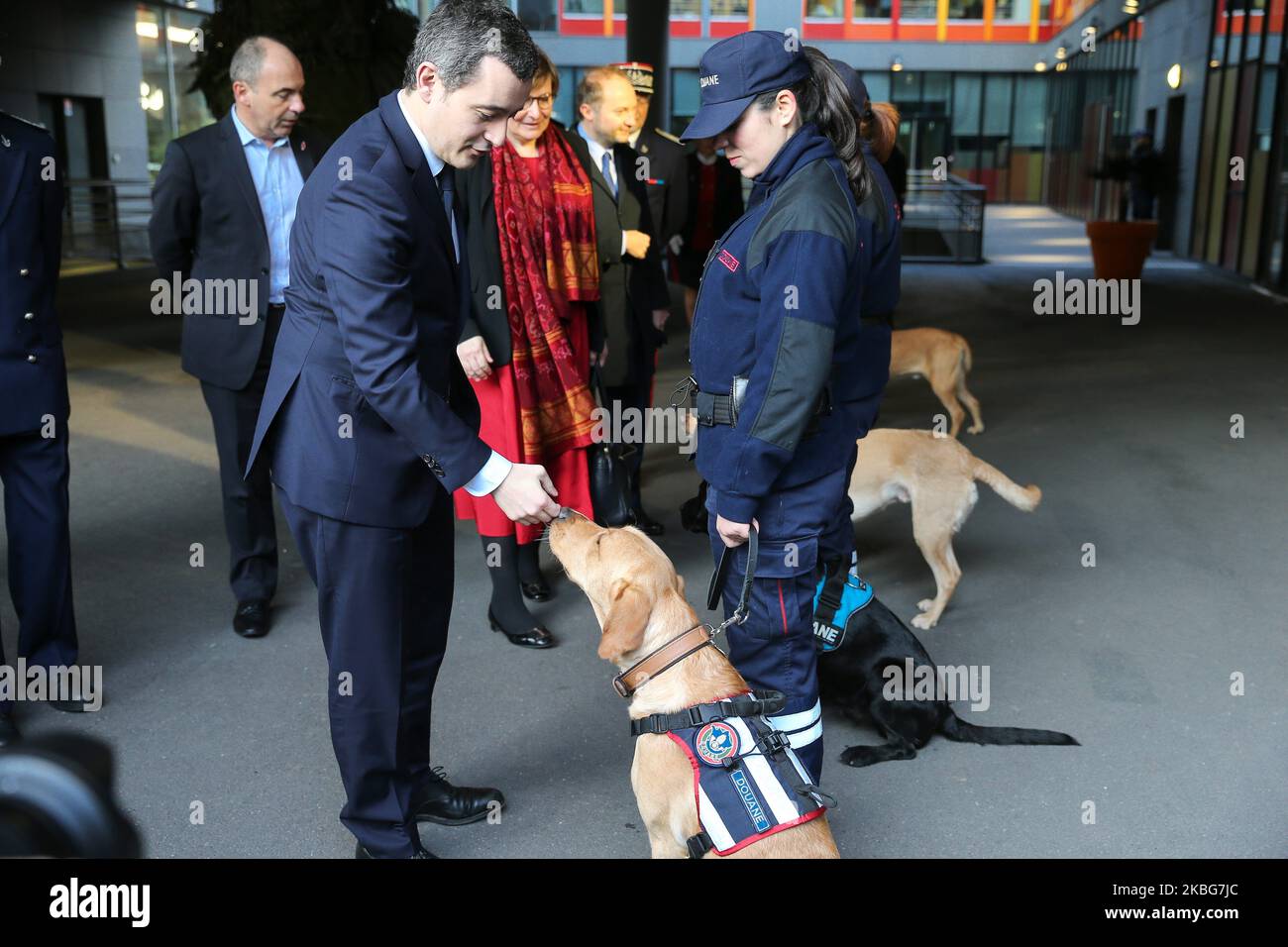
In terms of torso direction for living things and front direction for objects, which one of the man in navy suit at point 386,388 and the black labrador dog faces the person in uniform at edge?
the black labrador dog

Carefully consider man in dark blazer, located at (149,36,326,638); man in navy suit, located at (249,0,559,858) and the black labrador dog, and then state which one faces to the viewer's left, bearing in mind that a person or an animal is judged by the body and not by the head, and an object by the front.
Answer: the black labrador dog

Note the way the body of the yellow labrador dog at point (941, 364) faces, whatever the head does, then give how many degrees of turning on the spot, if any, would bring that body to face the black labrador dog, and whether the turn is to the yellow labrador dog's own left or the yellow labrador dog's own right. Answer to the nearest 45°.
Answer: approximately 90° to the yellow labrador dog's own left

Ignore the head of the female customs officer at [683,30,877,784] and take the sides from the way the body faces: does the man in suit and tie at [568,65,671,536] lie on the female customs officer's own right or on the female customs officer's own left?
on the female customs officer's own right

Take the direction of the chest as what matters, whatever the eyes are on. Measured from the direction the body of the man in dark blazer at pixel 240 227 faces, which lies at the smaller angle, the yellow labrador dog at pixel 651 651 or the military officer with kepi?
the yellow labrador dog

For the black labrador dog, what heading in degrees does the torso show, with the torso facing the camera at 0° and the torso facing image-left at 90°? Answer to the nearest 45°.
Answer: approximately 90°

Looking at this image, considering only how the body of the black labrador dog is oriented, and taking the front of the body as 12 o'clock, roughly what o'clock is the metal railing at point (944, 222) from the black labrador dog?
The metal railing is roughly at 3 o'clock from the black labrador dog.

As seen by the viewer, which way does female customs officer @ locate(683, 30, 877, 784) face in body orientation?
to the viewer's left

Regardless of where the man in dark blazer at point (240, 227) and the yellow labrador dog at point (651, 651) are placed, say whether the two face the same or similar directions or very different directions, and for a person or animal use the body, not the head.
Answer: very different directions

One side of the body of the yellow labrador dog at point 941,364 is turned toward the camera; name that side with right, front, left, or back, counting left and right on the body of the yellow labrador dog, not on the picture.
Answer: left

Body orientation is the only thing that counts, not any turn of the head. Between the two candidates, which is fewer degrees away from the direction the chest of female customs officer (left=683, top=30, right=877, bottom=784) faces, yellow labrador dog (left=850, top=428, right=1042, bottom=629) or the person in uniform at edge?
the person in uniform at edge

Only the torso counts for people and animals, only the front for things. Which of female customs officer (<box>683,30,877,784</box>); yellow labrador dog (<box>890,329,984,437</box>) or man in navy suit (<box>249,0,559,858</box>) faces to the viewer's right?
the man in navy suit

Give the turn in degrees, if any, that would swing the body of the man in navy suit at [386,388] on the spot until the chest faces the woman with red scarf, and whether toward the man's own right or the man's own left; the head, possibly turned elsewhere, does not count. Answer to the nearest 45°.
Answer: approximately 90° to the man's own left
